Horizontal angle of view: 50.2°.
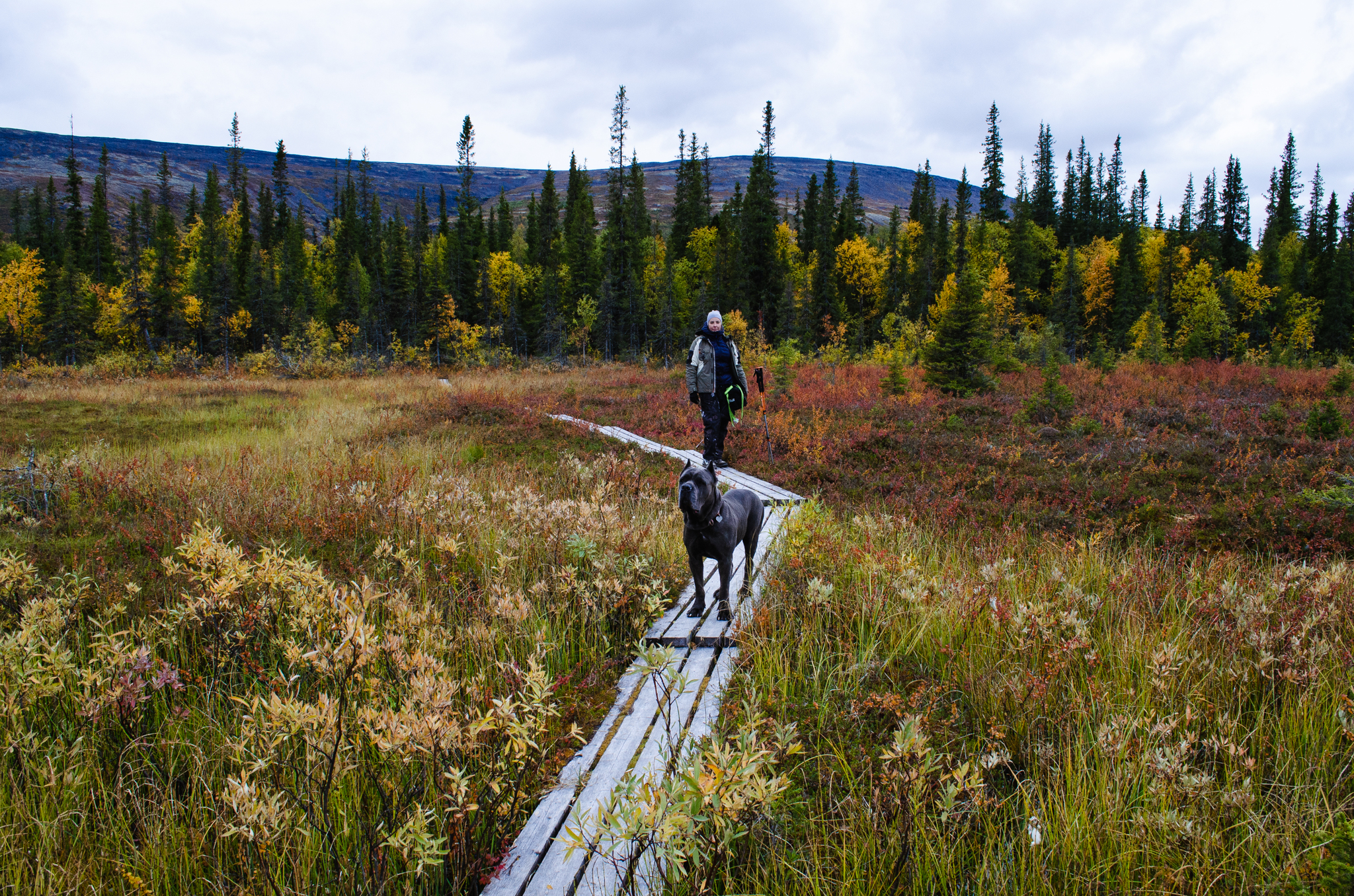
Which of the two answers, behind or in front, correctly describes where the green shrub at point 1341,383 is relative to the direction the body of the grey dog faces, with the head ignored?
behind

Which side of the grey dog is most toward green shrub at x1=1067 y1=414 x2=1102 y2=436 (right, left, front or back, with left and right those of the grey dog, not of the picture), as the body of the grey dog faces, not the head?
back

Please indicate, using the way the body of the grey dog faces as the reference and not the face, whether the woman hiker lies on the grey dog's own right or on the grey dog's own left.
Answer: on the grey dog's own right

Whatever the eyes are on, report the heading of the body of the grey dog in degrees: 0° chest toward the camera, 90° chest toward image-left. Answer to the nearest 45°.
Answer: approximately 45°

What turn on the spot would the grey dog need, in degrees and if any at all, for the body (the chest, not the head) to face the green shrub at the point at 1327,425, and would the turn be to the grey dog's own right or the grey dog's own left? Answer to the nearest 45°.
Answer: approximately 180°
